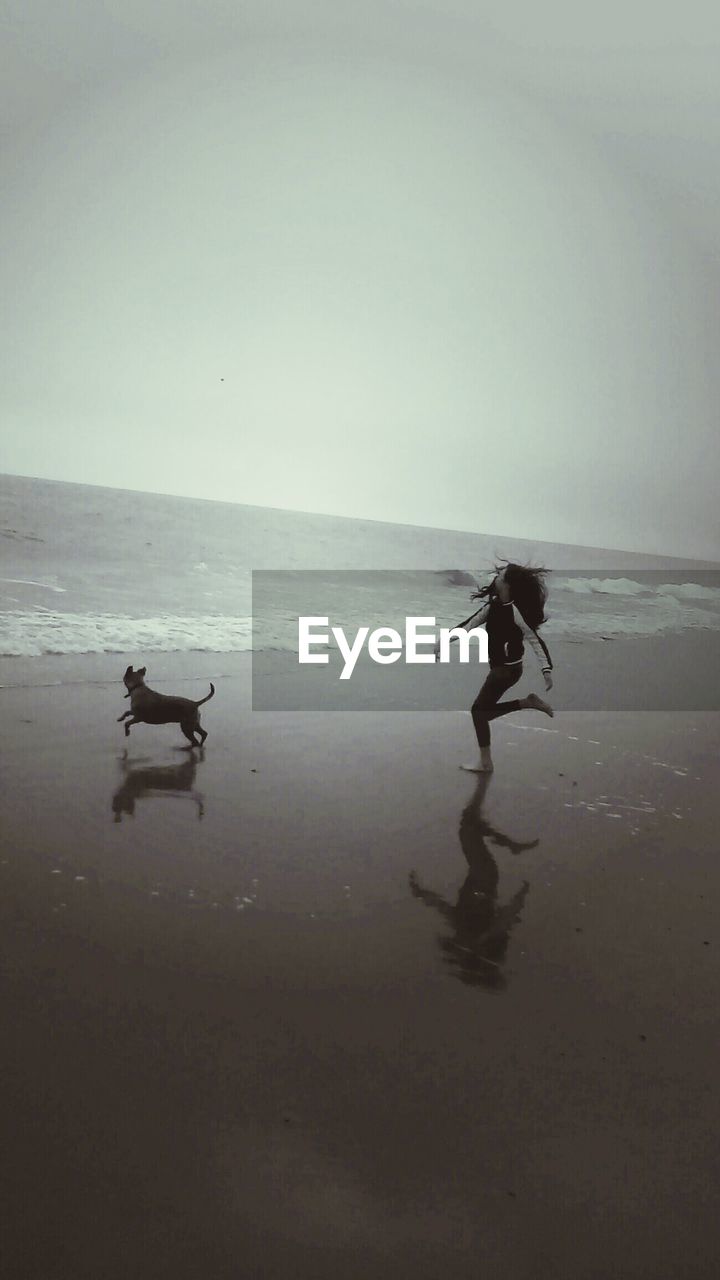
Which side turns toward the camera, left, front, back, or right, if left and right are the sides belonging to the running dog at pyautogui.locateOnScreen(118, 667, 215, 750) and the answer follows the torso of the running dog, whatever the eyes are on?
left

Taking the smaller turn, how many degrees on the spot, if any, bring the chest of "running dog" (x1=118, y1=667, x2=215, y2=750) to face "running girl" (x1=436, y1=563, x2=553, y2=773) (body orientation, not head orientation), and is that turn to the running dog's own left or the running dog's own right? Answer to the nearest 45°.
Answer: approximately 180°
